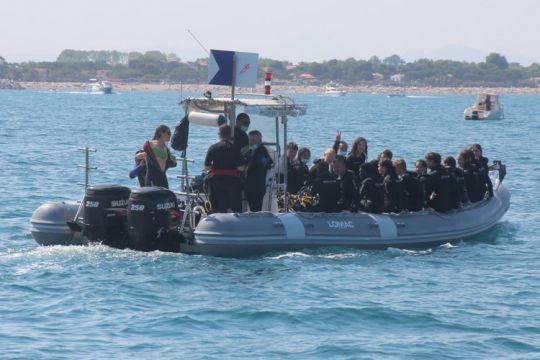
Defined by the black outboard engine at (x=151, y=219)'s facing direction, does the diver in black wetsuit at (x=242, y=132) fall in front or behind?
in front

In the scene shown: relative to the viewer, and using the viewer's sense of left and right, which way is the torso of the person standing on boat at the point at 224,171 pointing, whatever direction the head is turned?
facing away from the viewer

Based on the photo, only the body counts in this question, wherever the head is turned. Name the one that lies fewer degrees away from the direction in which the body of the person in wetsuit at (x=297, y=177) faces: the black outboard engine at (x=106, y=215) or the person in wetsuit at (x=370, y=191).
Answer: the person in wetsuit

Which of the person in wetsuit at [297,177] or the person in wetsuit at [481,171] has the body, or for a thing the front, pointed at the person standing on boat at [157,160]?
the person in wetsuit at [481,171]

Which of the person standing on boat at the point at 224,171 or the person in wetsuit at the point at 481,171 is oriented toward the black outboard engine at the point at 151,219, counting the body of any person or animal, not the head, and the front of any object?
the person in wetsuit

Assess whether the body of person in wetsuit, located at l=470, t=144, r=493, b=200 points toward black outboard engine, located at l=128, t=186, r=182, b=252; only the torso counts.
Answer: yes

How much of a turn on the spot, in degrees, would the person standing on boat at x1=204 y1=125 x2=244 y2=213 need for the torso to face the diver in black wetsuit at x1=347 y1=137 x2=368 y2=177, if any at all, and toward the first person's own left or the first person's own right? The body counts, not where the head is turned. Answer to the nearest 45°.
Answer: approximately 45° to the first person's own right

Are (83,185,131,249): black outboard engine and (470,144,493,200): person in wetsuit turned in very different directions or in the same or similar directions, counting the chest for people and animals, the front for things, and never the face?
very different directions

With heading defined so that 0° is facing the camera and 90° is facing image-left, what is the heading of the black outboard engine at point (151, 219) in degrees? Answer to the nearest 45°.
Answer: approximately 225°

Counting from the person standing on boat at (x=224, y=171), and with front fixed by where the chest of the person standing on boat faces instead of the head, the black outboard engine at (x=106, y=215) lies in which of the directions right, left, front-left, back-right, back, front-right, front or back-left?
left

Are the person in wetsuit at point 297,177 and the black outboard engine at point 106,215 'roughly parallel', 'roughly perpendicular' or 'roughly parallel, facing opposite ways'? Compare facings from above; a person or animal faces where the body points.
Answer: roughly perpendicular
